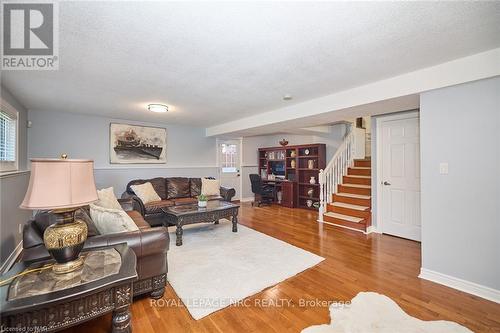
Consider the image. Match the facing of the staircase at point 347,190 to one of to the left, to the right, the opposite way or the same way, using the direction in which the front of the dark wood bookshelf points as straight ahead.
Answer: the same way

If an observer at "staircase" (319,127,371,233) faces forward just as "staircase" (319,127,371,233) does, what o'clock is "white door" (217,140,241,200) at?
The white door is roughly at 2 o'clock from the staircase.

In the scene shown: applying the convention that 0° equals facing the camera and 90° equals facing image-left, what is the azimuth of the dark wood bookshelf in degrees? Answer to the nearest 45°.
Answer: approximately 45°

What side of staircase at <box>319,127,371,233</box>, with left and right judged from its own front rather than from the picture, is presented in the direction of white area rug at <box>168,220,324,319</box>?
front

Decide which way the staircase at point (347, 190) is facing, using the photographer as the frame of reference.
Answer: facing the viewer and to the left of the viewer

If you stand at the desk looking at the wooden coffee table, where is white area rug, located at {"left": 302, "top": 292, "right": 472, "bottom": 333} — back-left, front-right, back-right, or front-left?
front-left

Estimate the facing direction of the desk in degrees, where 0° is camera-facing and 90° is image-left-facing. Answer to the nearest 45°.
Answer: approximately 45°

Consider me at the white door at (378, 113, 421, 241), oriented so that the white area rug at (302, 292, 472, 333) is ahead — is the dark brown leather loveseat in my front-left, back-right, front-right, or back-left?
front-right

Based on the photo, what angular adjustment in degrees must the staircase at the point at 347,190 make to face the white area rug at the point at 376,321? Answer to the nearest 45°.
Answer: approximately 45° to its left

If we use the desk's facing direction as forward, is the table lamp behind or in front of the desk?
in front

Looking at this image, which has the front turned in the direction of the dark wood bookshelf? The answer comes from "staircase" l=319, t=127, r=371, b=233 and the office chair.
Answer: the office chair
